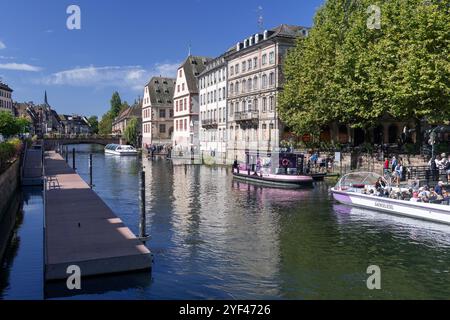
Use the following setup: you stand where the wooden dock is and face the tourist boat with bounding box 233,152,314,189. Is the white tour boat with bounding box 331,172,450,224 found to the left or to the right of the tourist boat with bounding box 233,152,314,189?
right

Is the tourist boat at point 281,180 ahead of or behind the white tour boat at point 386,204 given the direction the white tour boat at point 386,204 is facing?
ahead

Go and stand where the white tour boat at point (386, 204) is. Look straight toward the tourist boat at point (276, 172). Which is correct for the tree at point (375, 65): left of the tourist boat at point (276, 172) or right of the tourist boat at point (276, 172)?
right

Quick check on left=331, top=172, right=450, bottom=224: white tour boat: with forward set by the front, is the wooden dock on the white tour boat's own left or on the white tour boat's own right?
on the white tour boat's own left

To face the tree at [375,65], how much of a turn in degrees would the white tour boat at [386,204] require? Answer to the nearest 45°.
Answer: approximately 45° to its right

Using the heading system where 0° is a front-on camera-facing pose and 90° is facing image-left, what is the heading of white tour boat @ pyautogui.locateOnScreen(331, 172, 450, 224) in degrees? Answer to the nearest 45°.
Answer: approximately 135°

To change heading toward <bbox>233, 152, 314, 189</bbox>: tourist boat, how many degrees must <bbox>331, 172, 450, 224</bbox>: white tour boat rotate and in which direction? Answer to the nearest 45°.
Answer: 0° — it already faces it

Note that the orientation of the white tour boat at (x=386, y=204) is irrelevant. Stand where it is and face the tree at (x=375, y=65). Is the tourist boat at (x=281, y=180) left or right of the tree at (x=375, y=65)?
left

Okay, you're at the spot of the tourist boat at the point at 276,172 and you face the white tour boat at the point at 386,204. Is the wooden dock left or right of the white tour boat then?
right
